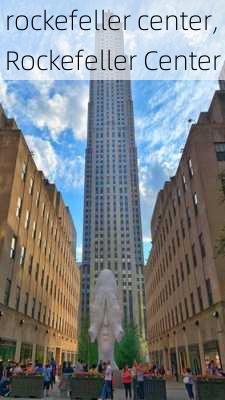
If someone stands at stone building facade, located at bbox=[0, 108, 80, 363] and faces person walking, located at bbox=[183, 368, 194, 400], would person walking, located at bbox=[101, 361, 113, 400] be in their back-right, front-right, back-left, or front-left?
front-right

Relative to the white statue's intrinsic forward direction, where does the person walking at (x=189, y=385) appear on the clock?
The person walking is roughly at 11 o'clock from the white statue.

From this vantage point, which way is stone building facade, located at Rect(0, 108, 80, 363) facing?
to the viewer's right

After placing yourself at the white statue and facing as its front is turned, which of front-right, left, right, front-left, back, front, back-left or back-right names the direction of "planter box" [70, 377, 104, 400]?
front

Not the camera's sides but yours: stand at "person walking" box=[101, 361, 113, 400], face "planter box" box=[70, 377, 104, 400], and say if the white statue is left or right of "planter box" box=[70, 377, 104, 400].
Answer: right

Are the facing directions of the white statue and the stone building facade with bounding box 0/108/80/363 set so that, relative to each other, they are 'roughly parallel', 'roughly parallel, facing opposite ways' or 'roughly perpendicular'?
roughly perpendicular

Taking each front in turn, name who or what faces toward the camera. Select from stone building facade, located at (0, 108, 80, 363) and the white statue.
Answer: the white statue

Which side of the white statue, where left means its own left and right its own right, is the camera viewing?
front

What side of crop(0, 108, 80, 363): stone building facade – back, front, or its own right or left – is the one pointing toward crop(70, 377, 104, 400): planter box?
right

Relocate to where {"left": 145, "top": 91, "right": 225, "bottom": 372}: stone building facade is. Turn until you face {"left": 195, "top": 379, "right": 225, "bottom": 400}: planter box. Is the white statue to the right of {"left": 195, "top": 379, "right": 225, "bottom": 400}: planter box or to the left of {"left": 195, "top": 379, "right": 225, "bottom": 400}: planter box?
right

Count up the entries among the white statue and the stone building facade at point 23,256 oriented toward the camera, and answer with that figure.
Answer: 1

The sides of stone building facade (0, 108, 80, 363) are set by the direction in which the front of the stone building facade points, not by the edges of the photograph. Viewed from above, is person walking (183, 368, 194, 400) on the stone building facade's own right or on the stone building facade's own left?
on the stone building facade's own right

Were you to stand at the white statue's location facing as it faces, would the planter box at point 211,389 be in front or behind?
in front
